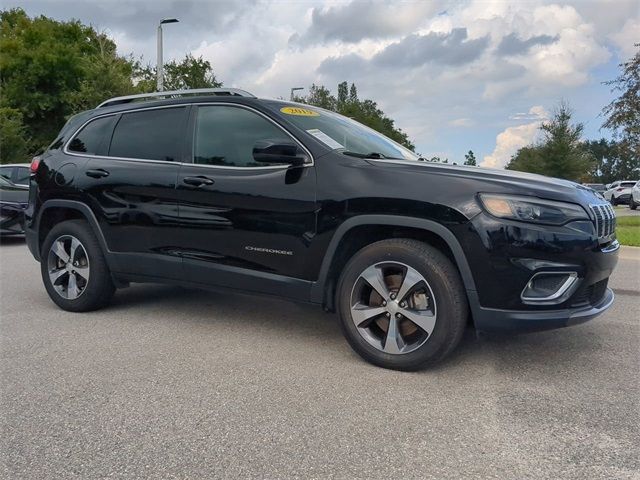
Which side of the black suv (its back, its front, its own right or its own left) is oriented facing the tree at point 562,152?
left

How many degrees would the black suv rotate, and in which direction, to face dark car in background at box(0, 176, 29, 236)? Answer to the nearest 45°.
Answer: approximately 180°

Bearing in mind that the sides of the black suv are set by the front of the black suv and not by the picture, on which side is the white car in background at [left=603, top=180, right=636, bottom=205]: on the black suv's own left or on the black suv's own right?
on the black suv's own left

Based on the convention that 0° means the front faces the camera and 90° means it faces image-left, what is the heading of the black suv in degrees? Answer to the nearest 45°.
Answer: approximately 315°

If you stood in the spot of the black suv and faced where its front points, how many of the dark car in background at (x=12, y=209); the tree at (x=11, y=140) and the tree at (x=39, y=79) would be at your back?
3

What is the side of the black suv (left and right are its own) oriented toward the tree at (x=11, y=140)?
back

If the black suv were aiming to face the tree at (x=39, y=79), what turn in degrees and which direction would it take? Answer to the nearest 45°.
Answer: approximately 180°
